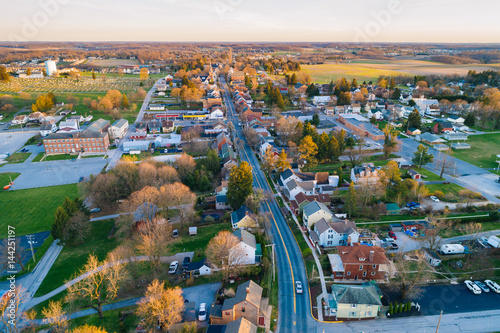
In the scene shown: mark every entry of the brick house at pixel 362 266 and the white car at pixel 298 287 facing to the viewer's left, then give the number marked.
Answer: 1

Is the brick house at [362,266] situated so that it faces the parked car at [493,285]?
no

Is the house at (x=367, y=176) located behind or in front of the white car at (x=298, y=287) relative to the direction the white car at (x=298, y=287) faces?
in front

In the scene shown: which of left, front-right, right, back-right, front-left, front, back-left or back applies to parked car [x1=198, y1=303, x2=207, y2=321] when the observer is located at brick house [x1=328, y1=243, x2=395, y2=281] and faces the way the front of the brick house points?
front-left

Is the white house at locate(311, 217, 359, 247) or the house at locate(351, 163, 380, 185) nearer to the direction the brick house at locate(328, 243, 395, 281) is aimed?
the white house

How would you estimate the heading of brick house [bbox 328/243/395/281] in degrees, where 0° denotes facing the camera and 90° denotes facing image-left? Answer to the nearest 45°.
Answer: approximately 90°

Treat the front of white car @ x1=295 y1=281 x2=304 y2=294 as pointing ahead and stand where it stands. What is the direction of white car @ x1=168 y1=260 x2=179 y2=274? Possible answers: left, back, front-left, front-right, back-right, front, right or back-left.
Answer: left

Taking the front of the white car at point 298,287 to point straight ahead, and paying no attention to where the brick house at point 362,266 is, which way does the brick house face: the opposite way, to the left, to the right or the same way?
to the left

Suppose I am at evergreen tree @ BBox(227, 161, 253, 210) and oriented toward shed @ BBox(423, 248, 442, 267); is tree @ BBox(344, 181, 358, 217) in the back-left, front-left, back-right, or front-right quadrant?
front-left

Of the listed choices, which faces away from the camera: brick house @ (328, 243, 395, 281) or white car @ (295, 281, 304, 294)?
the white car

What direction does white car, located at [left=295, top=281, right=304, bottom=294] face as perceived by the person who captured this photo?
facing away from the viewer

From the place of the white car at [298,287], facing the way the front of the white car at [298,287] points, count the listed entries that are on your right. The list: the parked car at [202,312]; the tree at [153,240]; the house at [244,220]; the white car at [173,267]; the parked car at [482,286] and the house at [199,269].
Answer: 1

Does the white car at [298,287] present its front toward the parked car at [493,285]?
no

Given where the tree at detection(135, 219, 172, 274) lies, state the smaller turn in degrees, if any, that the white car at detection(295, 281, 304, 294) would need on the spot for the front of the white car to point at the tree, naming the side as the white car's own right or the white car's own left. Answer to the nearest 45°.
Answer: approximately 90° to the white car's own left

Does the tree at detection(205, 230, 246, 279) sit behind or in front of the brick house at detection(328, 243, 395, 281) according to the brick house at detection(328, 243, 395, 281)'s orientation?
in front

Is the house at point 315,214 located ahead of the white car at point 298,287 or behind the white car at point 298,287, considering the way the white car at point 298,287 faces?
ahead

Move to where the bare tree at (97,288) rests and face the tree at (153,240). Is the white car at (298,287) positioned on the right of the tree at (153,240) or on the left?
right

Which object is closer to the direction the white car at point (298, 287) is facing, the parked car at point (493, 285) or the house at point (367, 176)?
the house

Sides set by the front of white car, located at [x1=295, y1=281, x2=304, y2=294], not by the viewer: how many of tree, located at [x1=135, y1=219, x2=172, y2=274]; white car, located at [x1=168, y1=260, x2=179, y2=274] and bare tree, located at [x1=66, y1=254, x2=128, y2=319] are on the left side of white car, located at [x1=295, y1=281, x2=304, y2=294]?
3

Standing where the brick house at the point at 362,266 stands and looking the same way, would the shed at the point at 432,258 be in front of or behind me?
behind

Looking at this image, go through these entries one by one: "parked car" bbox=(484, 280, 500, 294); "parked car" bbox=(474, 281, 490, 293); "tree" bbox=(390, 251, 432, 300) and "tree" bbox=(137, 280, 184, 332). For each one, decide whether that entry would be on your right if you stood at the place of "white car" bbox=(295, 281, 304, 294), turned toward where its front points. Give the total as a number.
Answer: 3
